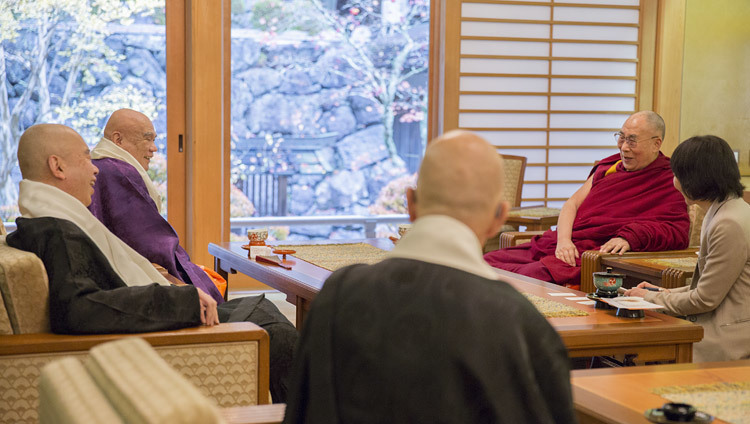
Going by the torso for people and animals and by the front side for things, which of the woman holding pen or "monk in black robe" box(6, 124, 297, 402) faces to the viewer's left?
the woman holding pen

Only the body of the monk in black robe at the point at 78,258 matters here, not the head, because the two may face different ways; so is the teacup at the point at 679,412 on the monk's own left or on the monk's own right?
on the monk's own right

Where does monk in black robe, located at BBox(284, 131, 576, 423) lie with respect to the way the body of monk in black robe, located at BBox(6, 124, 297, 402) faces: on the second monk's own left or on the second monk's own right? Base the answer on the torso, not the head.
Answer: on the second monk's own right

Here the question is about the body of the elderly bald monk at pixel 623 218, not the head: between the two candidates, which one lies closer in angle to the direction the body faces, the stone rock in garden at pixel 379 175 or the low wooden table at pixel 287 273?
the low wooden table

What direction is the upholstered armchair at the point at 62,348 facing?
to the viewer's right

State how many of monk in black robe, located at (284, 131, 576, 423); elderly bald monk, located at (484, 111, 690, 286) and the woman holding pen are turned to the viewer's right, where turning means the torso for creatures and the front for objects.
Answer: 0

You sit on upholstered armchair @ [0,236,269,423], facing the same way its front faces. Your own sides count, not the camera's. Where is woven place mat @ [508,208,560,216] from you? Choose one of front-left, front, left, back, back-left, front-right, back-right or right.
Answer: front-left

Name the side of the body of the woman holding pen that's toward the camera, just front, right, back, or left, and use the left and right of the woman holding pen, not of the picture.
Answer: left

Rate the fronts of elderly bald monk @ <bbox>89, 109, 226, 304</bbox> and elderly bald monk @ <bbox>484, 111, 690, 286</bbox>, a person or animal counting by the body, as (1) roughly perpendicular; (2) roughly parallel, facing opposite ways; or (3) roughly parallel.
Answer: roughly parallel, facing opposite ways

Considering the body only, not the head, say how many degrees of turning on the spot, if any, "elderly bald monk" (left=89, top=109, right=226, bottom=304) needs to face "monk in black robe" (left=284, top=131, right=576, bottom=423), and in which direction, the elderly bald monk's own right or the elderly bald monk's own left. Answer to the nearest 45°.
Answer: approximately 90° to the elderly bald monk's own right

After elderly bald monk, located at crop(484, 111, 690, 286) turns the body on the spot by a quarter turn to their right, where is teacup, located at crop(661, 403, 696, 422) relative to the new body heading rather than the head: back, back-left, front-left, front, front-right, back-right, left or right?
back-left

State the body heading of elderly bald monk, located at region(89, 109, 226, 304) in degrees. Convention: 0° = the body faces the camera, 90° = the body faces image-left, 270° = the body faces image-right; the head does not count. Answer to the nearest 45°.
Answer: approximately 270°

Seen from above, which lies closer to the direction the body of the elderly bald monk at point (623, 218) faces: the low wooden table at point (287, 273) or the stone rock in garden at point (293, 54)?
the low wooden table

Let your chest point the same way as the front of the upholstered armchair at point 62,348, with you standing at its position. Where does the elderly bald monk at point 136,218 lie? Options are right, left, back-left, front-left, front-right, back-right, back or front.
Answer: left

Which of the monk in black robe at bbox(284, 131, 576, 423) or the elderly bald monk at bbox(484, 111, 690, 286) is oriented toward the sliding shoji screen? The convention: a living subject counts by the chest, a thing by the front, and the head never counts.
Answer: the monk in black robe

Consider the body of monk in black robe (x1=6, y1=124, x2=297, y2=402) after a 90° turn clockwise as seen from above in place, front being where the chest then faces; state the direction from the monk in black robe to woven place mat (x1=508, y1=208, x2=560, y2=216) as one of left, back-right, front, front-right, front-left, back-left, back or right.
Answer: back-left

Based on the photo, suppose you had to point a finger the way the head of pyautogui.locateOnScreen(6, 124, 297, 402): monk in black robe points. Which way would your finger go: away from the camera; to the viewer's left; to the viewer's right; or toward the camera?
to the viewer's right

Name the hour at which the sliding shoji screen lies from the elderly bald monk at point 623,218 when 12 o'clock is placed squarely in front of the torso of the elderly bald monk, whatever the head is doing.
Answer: The sliding shoji screen is roughly at 4 o'clock from the elderly bald monk.

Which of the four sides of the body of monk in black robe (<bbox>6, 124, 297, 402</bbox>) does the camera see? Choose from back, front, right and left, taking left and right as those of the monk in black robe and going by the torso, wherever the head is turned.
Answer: right
